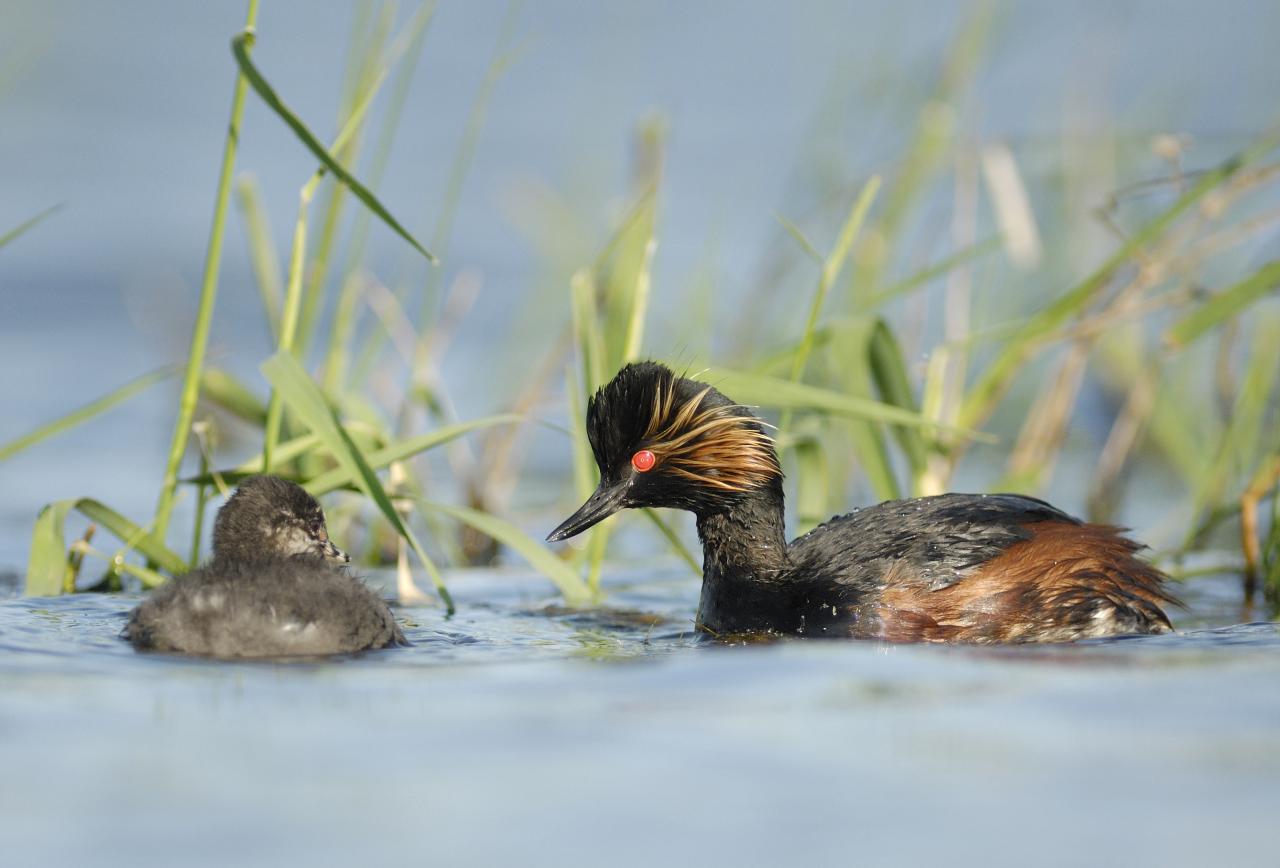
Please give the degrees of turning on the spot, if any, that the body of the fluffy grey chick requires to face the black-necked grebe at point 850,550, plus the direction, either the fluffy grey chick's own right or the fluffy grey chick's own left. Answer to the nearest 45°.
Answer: approximately 45° to the fluffy grey chick's own right

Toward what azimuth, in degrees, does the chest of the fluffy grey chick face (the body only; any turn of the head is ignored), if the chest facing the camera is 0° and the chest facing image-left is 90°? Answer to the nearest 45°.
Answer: approximately 225°

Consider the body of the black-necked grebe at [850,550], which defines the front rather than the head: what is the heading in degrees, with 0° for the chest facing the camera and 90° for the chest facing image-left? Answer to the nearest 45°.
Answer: approximately 90°

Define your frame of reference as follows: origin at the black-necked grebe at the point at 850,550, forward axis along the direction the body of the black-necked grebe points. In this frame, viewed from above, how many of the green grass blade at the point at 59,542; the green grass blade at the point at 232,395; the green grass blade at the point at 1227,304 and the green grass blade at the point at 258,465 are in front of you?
3

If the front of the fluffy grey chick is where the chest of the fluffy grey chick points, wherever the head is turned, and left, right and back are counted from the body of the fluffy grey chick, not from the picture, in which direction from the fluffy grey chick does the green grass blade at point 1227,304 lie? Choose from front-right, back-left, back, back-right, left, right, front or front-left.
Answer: front-right

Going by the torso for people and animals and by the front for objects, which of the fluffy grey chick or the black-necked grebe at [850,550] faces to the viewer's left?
the black-necked grebe

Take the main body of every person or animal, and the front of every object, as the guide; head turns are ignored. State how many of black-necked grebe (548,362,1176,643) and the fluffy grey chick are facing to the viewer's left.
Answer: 1

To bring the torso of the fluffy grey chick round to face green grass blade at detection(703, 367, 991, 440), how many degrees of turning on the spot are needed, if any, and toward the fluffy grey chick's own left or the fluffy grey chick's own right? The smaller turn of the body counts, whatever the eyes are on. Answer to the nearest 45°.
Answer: approximately 45° to the fluffy grey chick's own right
